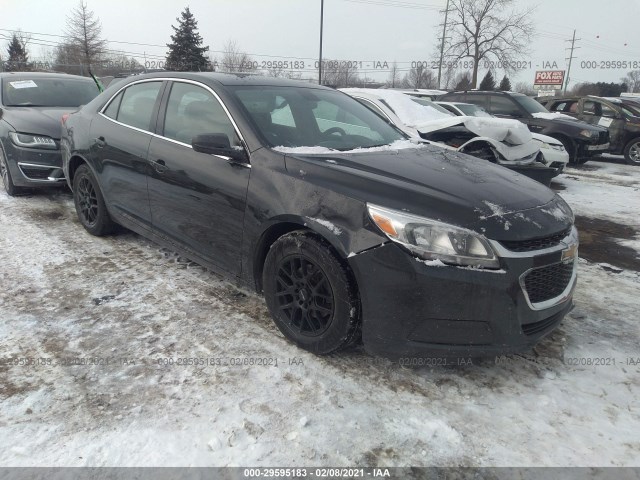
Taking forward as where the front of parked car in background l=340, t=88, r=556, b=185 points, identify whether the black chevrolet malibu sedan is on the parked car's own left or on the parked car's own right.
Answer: on the parked car's own right

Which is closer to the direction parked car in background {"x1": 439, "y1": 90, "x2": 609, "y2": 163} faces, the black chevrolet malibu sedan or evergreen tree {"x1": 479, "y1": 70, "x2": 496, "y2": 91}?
the black chevrolet malibu sedan

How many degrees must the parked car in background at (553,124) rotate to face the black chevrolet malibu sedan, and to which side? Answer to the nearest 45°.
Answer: approximately 45° to its right

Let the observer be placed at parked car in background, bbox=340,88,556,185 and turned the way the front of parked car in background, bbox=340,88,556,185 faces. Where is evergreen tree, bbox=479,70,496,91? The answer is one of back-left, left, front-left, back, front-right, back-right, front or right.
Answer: back-left

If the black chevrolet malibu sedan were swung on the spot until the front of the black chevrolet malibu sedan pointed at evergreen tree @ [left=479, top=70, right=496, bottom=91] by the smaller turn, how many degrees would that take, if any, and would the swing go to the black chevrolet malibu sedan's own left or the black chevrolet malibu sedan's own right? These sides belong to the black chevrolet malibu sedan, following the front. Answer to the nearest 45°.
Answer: approximately 135° to the black chevrolet malibu sedan's own left

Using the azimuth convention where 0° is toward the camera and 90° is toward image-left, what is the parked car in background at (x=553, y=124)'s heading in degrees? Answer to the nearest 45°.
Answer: approximately 315°

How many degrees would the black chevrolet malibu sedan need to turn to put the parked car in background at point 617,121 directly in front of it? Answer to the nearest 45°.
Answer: approximately 90° to its left

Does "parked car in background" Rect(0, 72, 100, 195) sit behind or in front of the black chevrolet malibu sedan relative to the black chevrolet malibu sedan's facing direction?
behind

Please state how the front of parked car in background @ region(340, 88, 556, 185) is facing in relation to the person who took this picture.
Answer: facing the viewer and to the right of the viewer
